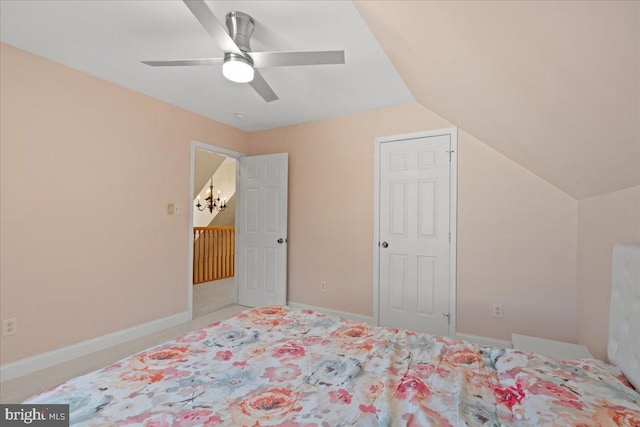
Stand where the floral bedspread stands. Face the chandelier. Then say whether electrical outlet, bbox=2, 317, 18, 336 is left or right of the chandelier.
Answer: left

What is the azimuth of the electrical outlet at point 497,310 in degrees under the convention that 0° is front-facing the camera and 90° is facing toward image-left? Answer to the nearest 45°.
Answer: approximately 0°

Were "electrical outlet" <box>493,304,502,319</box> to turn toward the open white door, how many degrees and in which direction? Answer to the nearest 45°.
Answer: approximately 90° to its right

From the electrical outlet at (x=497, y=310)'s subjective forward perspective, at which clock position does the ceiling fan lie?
The ceiling fan is roughly at 1 o'clock from the electrical outlet.

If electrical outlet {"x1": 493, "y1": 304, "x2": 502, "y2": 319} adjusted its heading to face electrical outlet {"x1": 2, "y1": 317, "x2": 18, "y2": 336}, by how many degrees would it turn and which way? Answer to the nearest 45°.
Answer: approximately 45° to its right

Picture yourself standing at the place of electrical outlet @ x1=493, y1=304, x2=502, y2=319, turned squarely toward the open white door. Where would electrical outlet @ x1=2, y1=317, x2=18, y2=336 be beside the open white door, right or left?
left

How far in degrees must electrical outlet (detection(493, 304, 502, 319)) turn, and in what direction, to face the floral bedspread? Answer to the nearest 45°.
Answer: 0° — it already faces it
